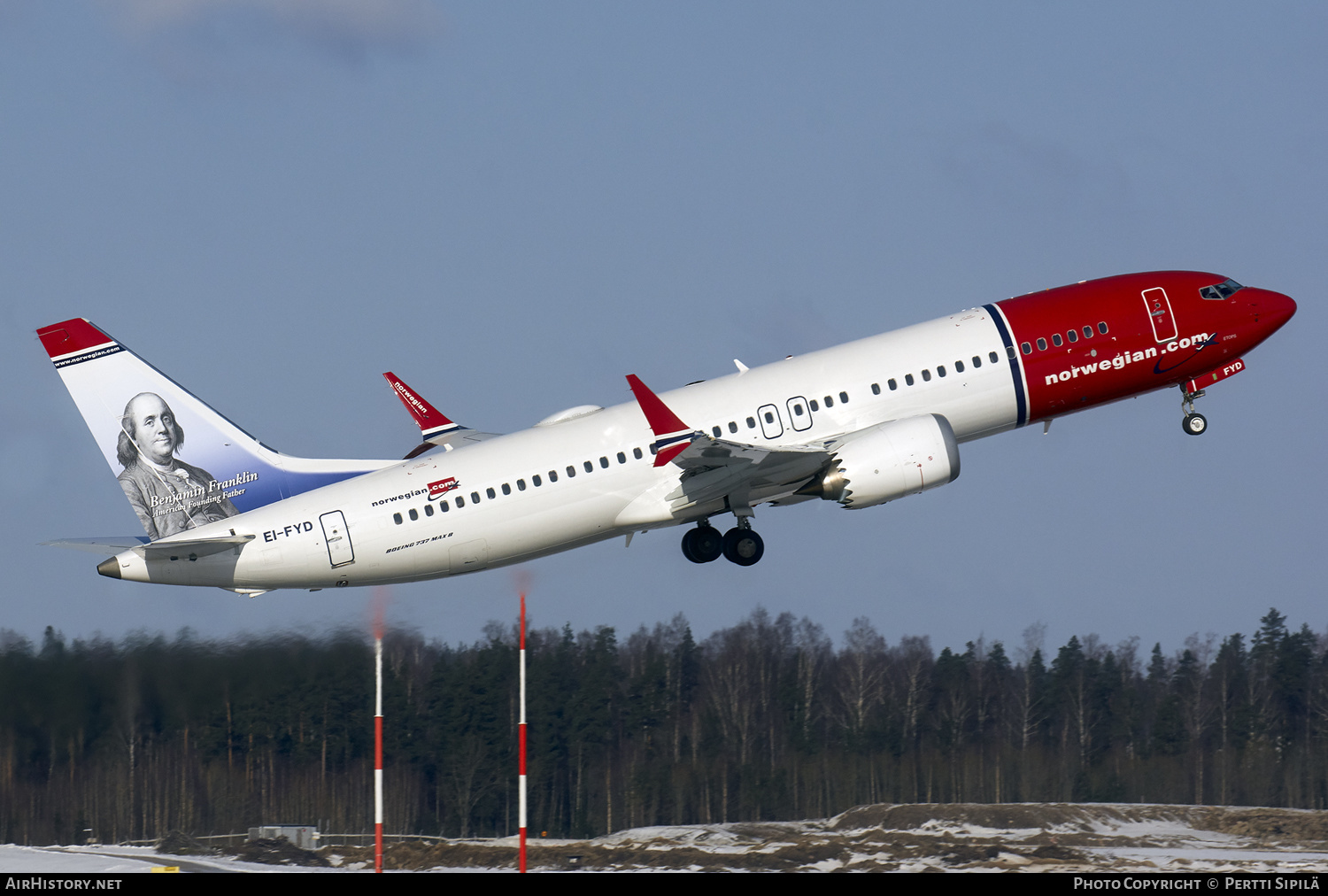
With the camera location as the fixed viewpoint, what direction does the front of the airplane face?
facing to the right of the viewer
